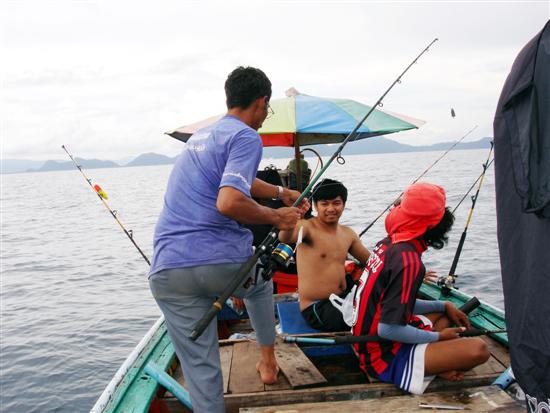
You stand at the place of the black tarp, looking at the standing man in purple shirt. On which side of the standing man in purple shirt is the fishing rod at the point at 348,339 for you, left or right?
right

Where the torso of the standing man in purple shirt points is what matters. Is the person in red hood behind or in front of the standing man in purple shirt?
in front

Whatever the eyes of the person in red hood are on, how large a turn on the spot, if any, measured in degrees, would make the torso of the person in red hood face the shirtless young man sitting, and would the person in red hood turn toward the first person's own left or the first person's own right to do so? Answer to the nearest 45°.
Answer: approximately 90° to the first person's own left

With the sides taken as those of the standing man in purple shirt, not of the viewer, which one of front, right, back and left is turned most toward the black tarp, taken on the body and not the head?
right

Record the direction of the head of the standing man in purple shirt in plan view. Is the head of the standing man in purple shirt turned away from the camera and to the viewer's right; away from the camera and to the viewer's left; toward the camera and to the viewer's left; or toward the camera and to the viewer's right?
away from the camera and to the viewer's right

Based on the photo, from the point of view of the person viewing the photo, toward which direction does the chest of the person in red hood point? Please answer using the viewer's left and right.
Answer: facing away from the viewer and to the right of the viewer

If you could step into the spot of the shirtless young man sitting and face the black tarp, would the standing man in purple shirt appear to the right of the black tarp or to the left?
right

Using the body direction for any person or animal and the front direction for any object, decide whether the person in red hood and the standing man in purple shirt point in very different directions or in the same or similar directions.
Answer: same or similar directions

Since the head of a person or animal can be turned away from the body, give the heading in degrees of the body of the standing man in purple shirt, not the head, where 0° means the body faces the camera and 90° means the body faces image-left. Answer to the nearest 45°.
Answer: approximately 225°

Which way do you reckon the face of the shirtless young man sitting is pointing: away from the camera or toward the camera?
toward the camera
